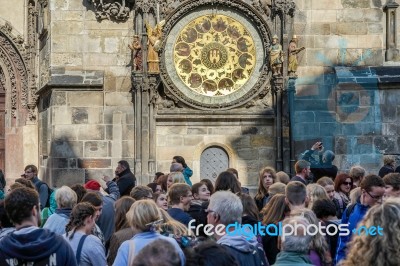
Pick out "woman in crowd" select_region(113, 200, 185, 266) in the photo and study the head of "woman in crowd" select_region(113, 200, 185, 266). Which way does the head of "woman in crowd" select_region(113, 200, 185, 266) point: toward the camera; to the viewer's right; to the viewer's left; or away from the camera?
away from the camera

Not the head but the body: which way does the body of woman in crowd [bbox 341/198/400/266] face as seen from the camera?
away from the camera

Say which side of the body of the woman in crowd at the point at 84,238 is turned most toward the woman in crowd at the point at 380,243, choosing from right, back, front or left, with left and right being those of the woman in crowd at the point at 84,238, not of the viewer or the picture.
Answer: right

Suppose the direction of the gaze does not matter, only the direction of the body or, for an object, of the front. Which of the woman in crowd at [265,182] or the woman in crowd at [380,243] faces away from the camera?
the woman in crowd at [380,243]

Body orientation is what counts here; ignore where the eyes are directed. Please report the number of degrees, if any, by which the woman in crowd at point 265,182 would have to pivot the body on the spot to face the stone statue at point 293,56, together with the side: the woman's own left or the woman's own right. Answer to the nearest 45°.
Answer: approximately 135° to the woman's own left

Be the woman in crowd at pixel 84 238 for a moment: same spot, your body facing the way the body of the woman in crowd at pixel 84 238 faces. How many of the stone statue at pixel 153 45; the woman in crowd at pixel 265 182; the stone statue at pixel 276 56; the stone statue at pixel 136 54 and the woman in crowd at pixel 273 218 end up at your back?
0

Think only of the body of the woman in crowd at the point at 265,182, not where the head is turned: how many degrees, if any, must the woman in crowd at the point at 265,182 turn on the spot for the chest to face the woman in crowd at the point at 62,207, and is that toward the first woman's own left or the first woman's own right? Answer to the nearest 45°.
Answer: approximately 90° to the first woman's own right

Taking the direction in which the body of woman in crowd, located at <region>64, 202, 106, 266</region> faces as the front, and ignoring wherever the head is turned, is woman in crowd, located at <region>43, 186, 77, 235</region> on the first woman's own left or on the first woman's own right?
on the first woman's own left

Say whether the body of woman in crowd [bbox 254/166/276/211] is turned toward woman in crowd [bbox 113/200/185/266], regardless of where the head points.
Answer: no

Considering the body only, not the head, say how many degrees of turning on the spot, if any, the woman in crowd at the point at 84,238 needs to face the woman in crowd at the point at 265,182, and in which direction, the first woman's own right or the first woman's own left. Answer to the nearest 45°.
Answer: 0° — they already face them

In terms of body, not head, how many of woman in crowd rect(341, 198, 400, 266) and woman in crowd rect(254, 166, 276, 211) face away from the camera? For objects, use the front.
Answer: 1

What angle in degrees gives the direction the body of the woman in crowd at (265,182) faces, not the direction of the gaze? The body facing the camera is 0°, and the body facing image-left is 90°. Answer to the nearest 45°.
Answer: approximately 315°

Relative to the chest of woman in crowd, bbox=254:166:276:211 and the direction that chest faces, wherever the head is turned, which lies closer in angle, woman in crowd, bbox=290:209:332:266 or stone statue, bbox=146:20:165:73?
the woman in crowd

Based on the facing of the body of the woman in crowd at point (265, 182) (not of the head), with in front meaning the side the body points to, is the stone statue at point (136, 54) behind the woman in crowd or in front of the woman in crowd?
behind

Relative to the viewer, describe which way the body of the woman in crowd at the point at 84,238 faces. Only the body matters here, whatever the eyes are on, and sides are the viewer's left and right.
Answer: facing away from the viewer and to the right of the viewer

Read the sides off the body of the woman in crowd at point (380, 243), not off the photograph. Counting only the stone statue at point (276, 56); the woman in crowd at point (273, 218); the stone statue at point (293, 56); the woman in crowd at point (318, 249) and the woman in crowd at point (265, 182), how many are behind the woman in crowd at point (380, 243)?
0
